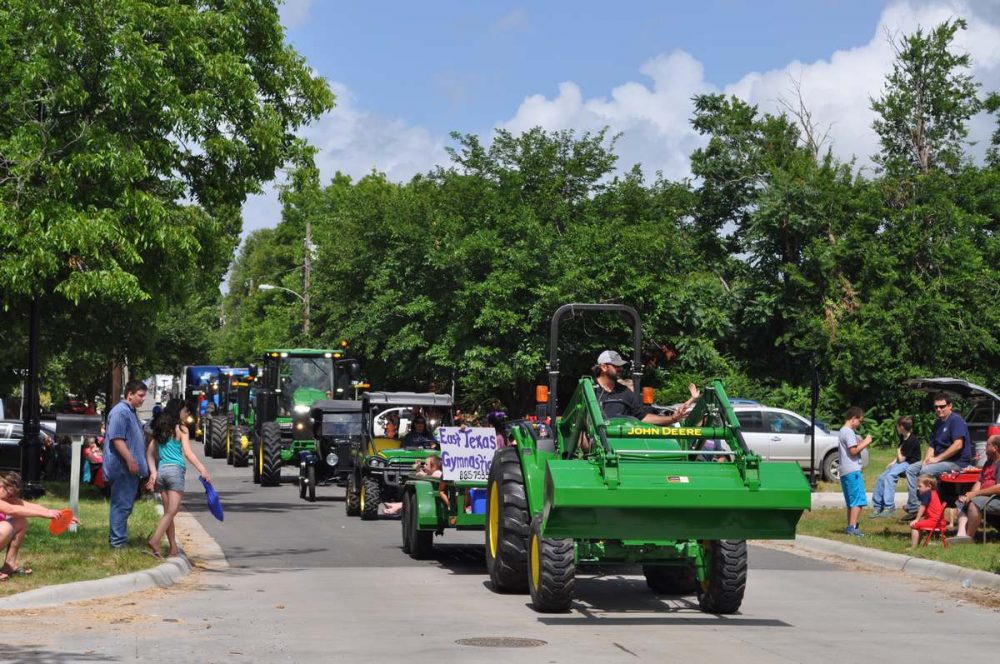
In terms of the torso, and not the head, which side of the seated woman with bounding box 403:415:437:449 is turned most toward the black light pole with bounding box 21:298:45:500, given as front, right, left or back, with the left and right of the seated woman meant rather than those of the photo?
right

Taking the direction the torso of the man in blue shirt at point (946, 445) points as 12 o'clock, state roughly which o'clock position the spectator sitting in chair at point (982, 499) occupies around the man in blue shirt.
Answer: The spectator sitting in chair is roughly at 10 o'clock from the man in blue shirt.

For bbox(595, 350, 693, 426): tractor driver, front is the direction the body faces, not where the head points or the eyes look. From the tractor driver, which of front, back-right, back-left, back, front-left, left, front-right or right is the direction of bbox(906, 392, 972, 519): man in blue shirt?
left

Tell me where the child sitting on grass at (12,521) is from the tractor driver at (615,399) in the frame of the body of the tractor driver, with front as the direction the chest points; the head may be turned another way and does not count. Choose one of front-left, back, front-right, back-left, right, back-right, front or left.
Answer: back-right

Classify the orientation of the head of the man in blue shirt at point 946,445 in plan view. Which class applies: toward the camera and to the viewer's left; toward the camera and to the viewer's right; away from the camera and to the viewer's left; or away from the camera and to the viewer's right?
toward the camera and to the viewer's left

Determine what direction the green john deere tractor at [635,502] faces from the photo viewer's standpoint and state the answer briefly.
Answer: facing the viewer and to the right of the viewer

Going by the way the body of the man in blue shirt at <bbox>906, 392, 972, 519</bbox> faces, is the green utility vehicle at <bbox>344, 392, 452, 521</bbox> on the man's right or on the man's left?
on the man's right

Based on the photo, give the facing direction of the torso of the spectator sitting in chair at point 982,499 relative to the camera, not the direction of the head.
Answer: to the viewer's left

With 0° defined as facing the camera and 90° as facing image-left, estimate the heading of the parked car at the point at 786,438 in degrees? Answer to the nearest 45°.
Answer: approximately 270°
